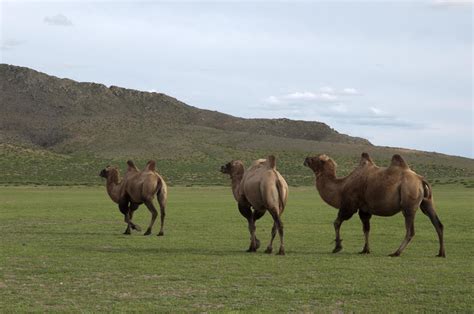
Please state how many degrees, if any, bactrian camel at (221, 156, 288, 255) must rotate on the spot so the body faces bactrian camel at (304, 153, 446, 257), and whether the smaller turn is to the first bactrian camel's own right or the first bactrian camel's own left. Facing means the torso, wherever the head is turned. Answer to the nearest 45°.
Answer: approximately 135° to the first bactrian camel's own right

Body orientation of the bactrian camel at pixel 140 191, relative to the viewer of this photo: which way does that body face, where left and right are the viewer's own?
facing away from the viewer and to the left of the viewer

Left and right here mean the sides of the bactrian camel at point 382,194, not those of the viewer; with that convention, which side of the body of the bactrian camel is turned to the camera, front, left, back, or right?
left

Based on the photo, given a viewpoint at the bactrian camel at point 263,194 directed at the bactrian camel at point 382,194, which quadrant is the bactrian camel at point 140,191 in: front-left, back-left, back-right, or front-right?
back-left

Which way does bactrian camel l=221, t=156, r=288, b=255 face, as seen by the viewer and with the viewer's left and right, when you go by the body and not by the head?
facing away from the viewer and to the left of the viewer

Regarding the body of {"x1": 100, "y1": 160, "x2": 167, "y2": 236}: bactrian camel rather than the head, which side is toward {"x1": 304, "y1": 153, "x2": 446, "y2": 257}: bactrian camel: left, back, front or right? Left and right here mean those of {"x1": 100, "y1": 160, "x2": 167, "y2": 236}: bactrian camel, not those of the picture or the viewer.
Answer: back

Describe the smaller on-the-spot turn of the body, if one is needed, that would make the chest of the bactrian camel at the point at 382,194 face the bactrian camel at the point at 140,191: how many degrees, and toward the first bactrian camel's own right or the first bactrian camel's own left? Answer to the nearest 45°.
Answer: approximately 45° to the first bactrian camel's own right

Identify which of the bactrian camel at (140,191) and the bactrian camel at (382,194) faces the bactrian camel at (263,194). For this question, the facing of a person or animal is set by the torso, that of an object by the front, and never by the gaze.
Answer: the bactrian camel at (382,194)

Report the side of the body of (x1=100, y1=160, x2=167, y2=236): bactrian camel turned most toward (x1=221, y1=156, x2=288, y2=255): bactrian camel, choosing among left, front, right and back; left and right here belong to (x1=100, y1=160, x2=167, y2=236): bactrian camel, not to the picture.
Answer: back

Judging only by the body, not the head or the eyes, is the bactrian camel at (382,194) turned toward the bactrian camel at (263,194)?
yes
